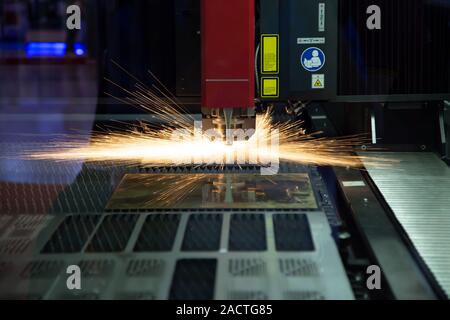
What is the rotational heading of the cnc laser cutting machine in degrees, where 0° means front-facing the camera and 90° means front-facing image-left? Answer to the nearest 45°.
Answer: approximately 0°
